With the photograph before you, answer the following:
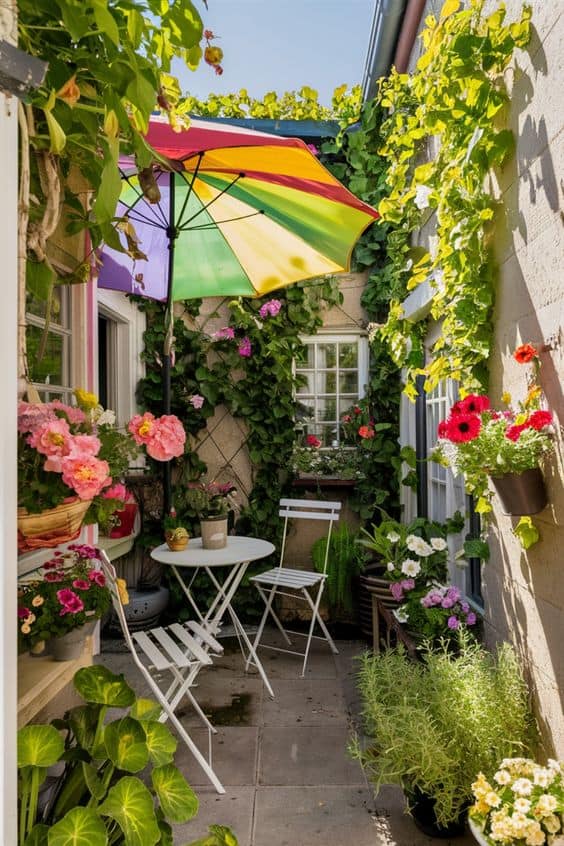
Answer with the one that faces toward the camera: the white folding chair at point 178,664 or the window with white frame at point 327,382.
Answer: the window with white frame

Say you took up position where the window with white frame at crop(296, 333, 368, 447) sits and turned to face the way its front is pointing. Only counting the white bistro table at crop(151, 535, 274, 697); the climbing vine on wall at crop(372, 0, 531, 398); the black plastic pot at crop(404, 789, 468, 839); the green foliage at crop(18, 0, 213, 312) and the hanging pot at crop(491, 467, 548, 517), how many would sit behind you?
0

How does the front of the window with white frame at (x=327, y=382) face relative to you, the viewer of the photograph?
facing the viewer

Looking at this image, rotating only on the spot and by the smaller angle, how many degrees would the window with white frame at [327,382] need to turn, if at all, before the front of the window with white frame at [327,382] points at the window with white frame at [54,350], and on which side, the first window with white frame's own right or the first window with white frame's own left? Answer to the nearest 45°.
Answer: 0° — it already faces it

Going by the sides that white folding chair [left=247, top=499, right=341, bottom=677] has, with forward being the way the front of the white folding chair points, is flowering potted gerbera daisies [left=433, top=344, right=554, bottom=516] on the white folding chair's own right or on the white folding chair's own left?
on the white folding chair's own left

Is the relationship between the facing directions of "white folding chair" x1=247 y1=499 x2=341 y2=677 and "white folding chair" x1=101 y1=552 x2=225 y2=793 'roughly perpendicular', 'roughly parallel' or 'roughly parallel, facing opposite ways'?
roughly parallel, facing opposite ways

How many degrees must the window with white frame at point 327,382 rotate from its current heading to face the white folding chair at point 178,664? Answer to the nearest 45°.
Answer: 0° — it already faces it

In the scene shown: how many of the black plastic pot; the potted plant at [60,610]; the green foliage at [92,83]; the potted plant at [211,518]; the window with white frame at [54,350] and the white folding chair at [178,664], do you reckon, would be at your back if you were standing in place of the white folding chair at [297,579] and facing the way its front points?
0

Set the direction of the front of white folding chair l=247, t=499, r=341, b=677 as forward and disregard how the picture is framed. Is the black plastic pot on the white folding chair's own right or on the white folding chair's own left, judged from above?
on the white folding chair's own left

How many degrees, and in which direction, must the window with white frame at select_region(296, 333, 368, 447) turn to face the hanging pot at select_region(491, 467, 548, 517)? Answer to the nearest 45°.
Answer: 0° — it already faces it

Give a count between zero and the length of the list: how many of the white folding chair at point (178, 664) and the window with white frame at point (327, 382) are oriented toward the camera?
1

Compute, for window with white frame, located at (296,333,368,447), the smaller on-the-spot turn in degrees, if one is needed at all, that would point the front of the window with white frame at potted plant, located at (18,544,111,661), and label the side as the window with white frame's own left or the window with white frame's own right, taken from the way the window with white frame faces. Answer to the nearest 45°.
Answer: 0° — it already faces it

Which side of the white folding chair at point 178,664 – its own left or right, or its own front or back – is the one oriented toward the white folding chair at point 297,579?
front

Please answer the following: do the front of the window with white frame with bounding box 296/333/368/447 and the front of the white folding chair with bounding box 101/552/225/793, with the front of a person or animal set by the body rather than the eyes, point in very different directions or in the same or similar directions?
very different directions

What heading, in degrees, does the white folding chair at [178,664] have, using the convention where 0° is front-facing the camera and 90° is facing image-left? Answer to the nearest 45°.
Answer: approximately 225°
